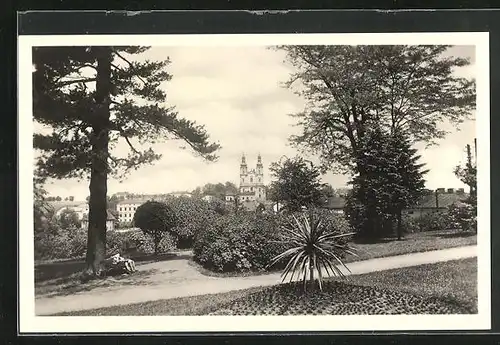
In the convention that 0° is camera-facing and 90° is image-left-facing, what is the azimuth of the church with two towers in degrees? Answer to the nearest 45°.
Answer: approximately 0°

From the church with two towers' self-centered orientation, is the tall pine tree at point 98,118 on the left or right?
on its right

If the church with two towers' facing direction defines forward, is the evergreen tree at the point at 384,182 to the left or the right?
on its left

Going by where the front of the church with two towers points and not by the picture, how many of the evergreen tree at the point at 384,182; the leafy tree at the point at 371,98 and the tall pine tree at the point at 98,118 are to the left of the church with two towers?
2
